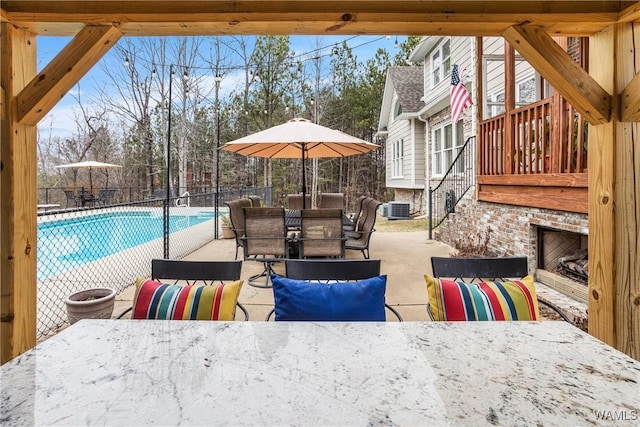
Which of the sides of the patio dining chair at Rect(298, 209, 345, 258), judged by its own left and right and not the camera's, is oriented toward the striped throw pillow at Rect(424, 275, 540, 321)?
back

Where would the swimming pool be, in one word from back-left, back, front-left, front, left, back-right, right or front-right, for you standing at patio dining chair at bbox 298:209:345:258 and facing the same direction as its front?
front-left

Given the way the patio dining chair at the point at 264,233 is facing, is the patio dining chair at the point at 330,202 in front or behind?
in front

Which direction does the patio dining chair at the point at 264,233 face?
away from the camera

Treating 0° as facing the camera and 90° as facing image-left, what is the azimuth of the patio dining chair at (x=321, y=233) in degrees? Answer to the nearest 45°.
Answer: approximately 180°

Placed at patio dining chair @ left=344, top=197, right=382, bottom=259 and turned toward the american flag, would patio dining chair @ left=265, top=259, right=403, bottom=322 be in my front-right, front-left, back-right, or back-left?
back-right

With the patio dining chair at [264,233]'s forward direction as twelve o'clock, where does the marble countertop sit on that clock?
The marble countertop is roughly at 6 o'clock from the patio dining chair.

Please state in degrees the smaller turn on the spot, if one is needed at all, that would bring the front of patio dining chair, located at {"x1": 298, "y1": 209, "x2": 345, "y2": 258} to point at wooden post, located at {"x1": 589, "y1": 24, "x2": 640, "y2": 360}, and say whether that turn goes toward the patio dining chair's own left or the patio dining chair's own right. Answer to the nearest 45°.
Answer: approximately 135° to the patio dining chair's own right

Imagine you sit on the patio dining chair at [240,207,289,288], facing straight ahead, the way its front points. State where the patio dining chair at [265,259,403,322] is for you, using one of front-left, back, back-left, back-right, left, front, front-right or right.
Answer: back

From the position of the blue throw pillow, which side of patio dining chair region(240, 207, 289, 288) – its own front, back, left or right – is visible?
back

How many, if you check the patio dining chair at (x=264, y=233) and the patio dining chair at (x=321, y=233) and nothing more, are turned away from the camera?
2

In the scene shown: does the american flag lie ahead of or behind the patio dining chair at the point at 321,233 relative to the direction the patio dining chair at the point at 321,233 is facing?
ahead

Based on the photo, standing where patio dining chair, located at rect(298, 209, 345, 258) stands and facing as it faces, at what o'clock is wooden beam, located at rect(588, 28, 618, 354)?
The wooden beam is roughly at 5 o'clock from the patio dining chair.
